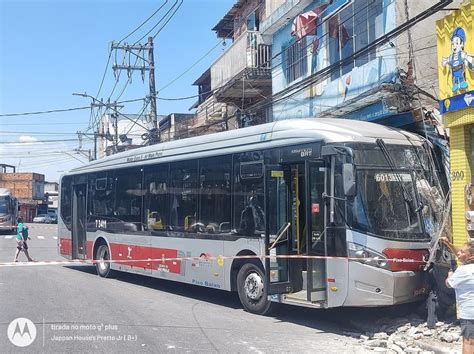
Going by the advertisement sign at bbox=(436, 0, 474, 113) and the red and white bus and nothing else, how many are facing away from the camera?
0

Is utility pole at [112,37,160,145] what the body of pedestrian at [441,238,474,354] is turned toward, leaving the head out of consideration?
yes

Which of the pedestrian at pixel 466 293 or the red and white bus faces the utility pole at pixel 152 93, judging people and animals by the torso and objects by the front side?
the pedestrian

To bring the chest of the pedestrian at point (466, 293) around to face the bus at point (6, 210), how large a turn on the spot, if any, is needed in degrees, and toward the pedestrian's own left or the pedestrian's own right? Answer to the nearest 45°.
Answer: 0° — they already face it

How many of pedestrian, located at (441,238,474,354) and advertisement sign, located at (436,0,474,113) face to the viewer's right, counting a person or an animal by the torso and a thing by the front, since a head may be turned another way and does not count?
0

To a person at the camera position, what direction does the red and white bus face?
facing the viewer and to the right of the viewer

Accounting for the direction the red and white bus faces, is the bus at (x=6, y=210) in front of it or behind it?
behind

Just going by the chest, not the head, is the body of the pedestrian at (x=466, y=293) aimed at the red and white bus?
yes

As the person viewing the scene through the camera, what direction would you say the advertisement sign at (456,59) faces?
facing the viewer and to the left of the viewer

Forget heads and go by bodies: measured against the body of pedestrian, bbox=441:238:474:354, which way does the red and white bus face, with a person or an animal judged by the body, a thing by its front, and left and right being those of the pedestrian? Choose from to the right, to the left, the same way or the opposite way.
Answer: the opposite way
